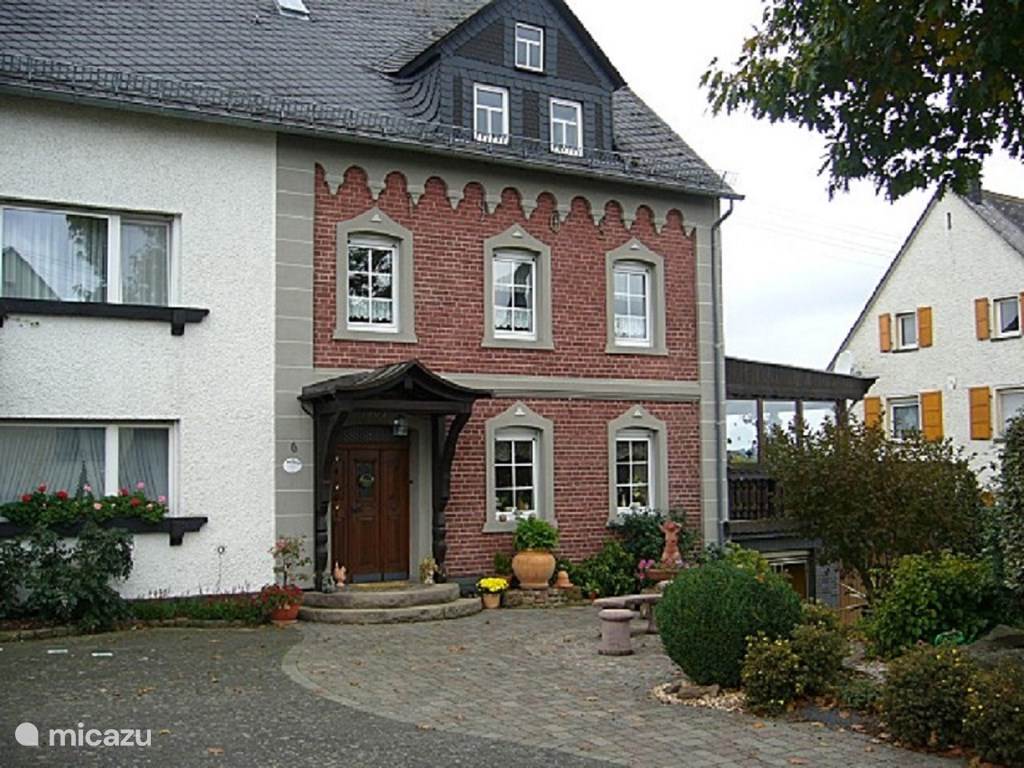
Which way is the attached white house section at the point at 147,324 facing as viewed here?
toward the camera

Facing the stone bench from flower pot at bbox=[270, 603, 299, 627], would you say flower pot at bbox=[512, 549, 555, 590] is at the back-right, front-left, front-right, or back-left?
front-left

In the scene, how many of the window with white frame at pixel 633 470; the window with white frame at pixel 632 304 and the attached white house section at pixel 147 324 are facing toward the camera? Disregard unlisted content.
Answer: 3

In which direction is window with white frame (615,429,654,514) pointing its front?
toward the camera

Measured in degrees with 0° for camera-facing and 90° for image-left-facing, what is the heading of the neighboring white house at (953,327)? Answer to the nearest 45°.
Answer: approximately 45°

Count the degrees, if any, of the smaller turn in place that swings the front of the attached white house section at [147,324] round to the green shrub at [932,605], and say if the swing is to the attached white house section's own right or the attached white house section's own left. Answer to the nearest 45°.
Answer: approximately 45° to the attached white house section's own left

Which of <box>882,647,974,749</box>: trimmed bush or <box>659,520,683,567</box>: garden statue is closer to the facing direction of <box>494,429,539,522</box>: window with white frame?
the trimmed bush

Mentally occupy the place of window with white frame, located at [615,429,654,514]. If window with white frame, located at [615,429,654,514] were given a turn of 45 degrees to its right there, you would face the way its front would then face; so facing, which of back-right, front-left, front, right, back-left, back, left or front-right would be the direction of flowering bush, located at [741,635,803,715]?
front-left

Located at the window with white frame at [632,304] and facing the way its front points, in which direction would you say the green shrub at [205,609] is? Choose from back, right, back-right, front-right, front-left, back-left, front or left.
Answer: front-right

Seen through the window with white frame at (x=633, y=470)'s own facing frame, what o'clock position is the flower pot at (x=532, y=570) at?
The flower pot is roughly at 1 o'clock from the window with white frame.

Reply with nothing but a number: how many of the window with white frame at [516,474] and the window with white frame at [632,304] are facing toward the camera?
2

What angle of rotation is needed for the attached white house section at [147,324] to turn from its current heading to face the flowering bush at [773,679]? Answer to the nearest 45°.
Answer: approximately 45° to its left

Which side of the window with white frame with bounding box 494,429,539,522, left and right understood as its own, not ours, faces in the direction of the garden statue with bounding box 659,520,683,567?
left

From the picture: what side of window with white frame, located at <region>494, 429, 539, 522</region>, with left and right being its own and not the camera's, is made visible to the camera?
front

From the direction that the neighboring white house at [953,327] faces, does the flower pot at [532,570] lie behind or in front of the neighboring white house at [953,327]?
in front
